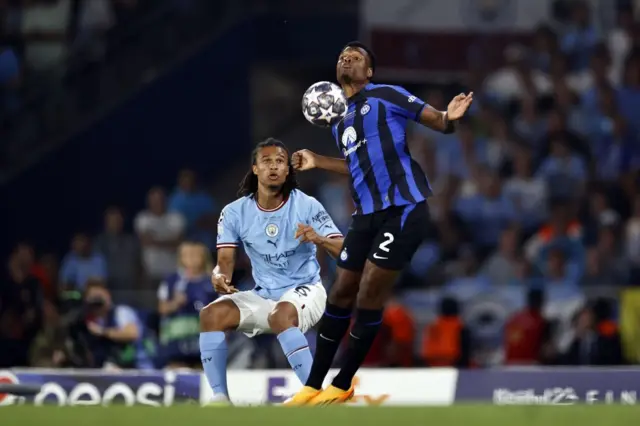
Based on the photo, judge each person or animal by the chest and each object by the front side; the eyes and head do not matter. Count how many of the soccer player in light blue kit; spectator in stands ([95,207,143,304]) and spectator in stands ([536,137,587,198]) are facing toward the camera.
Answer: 3

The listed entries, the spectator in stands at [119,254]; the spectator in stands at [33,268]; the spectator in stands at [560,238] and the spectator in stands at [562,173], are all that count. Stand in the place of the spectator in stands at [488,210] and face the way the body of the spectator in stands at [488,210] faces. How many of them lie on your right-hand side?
2

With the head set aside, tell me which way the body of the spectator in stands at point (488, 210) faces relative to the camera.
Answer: toward the camera

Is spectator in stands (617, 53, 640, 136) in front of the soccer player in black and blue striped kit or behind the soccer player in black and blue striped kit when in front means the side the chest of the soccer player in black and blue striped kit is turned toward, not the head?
behind

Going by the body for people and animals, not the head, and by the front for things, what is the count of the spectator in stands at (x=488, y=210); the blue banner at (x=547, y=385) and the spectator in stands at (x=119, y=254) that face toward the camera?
3

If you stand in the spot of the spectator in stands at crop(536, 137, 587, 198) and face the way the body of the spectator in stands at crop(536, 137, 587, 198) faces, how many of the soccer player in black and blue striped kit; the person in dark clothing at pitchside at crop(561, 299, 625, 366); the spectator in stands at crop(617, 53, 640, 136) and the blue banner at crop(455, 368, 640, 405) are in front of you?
3

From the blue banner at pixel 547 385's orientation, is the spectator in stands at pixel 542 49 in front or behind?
behind

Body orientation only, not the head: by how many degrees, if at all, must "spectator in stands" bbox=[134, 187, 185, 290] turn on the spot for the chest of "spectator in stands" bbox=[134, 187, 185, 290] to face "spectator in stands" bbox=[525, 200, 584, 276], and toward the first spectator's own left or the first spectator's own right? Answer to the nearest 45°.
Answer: approximately 90° to the first spectator's own left

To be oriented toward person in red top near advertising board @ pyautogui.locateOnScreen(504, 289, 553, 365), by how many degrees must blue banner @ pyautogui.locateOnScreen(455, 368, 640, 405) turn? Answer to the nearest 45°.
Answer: approximately 180°

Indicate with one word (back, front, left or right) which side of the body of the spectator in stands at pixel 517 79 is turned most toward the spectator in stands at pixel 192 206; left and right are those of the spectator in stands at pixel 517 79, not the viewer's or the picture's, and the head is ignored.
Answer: right

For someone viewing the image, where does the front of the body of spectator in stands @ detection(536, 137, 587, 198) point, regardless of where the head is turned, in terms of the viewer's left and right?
facing the viewer

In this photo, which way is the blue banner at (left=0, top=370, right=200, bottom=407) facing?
toward the camera

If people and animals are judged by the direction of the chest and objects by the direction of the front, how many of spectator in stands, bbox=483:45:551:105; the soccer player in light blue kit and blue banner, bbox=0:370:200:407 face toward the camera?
3
